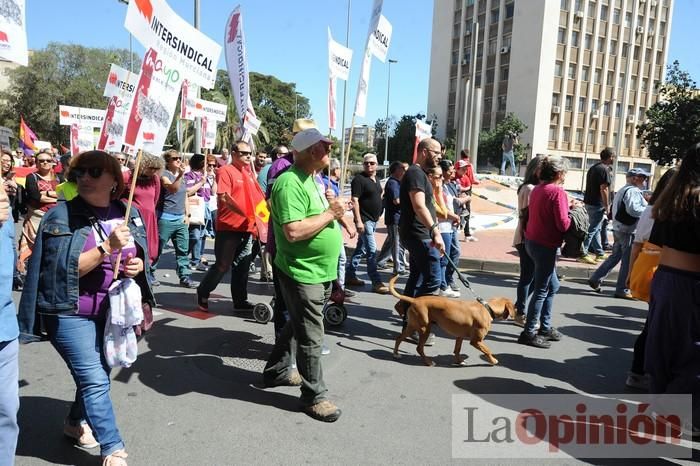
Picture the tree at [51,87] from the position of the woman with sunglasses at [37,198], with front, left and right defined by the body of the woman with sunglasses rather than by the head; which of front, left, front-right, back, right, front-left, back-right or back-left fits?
back-left

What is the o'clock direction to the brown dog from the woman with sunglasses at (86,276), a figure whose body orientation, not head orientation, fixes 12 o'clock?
The brown dog is roughly at 10 o'clock from the woman with sunglasses.

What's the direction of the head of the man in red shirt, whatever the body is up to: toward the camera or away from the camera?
toward the camera

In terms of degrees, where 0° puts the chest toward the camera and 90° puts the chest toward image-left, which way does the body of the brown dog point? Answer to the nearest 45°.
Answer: approximately 270°

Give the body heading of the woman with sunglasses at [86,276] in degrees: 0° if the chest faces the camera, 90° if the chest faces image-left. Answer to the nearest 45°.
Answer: approximately 315°

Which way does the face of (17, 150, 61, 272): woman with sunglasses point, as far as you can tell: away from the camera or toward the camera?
toward the camera

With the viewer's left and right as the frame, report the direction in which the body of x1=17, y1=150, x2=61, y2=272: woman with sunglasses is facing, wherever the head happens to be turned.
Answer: facing the viewer and to the right of the viewer

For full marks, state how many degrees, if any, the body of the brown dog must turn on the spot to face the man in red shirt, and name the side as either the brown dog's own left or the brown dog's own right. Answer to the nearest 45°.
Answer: approximately 180°
